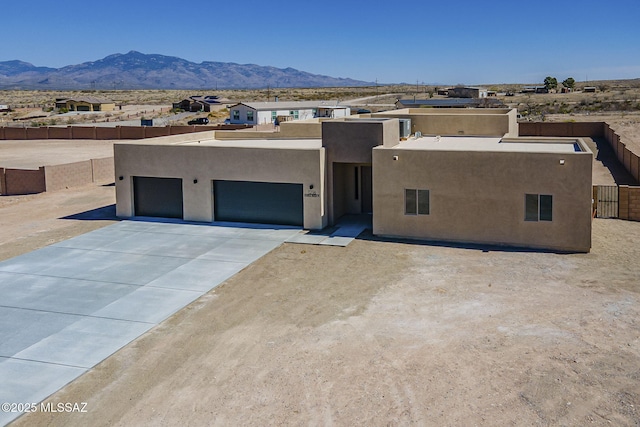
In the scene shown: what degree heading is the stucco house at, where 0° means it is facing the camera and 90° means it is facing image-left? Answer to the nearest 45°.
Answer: approximately 0°

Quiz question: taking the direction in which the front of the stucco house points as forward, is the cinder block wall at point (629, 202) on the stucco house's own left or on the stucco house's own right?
on the stucco house's own left

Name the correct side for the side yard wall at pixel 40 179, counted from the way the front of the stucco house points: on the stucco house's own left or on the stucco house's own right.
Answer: on the stucco house's own right

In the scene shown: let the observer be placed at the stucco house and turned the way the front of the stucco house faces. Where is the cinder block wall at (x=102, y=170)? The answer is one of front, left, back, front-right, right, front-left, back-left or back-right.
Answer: back-right

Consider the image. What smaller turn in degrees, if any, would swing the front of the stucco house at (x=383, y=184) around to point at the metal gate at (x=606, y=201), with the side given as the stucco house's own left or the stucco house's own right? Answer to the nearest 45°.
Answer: approximately 90° to the stucco house's own left

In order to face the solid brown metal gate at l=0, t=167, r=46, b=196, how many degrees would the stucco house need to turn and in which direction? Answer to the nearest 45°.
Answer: approximately 135° to its right

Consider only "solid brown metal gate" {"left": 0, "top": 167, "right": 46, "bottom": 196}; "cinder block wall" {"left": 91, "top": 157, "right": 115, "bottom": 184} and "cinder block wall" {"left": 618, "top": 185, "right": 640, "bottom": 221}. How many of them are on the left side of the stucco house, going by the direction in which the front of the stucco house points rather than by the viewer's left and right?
1
